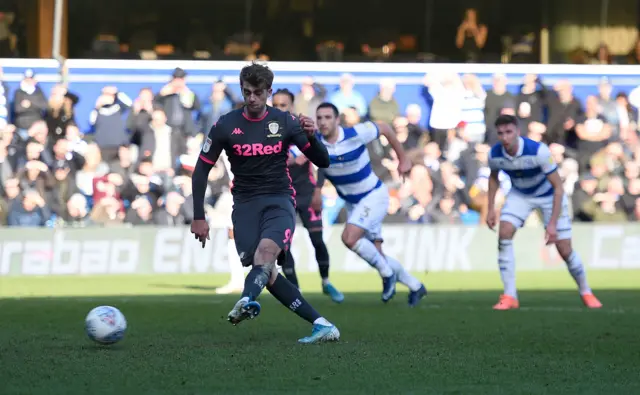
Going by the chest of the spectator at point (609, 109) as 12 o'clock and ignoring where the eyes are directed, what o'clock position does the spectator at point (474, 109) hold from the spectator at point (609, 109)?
the spectator at point (474, 109) is roughly at 2 o'clock from the spectator at point (609, 109).

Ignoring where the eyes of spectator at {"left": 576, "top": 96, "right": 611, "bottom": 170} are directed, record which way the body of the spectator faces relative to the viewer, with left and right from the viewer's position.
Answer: facing the viewer

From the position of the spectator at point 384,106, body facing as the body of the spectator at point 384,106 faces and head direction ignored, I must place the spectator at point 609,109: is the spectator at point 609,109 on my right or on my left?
on my left

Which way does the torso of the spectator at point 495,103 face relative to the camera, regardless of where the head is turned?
toward the camera

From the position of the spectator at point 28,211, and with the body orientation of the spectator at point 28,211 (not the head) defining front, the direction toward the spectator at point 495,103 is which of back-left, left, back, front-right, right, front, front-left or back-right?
left

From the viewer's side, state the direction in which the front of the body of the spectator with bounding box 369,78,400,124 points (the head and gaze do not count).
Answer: toward the camera

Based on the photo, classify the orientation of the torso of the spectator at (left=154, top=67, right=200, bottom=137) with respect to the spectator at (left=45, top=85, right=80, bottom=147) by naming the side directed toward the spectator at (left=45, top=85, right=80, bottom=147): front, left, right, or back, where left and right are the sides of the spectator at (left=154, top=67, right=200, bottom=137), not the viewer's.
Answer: right

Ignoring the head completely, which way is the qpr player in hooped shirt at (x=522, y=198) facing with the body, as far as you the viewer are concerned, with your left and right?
facing the viewer and to the left of the viewer

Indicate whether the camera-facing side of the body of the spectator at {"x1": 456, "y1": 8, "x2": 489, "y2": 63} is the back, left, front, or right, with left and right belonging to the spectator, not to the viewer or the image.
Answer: front

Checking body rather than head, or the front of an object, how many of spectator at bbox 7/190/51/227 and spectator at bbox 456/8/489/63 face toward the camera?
2
